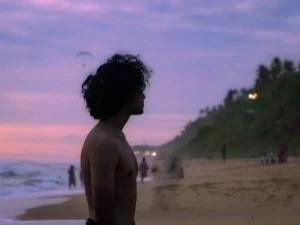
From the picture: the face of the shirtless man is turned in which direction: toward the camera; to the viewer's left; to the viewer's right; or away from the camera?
to the viewer's right

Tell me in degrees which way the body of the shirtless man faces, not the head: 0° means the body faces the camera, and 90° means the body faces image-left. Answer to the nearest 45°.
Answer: approximately 270°
